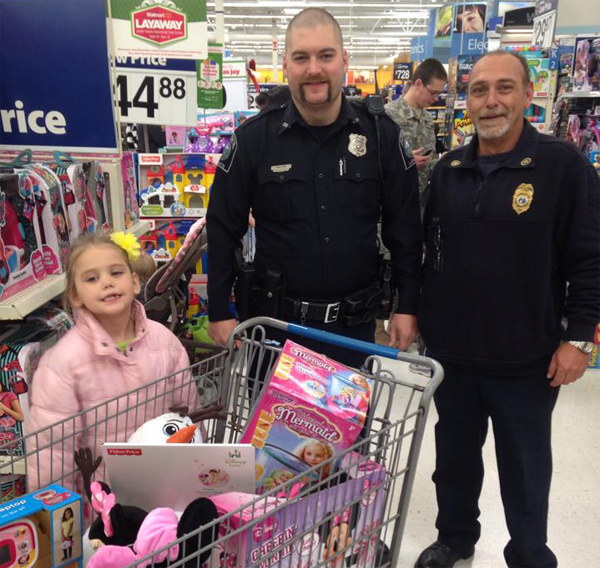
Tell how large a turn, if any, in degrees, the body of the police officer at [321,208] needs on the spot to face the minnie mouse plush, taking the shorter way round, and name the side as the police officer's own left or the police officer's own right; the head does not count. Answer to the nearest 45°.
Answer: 0° — they already face it

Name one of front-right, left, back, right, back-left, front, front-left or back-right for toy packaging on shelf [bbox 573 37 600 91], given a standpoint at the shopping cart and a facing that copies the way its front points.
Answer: back

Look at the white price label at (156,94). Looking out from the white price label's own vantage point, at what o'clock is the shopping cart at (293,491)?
The shopping cart is roughly at 12 o'clock from the white price label.

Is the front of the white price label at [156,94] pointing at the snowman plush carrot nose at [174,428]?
yes

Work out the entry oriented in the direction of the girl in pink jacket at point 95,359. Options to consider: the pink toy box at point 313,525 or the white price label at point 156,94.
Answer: the white price label

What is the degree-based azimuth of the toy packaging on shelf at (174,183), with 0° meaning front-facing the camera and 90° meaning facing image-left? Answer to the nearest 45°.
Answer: approximately 0°

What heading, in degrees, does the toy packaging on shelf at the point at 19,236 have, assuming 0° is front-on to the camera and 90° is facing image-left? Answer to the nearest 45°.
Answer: approximately 315°

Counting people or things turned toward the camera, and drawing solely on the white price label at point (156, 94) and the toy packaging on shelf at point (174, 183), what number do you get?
2

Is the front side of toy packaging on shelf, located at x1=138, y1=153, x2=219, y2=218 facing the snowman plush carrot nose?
yes
